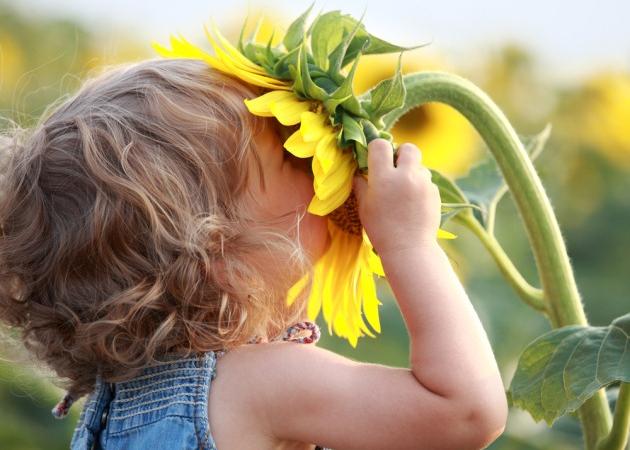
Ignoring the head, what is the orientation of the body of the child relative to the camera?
to the viewer's right

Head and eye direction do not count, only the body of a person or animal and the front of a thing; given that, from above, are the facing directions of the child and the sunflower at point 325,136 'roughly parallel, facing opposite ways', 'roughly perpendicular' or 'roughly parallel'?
roughly parallel, facing opposite ways

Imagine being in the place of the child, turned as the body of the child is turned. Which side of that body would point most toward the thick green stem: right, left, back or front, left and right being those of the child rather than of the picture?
front

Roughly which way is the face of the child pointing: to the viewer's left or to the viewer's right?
to the viewer's right

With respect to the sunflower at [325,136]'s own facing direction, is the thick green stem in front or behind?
behind

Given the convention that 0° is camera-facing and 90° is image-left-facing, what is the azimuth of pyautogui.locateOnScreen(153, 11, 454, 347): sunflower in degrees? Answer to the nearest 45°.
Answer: approximately 90°
